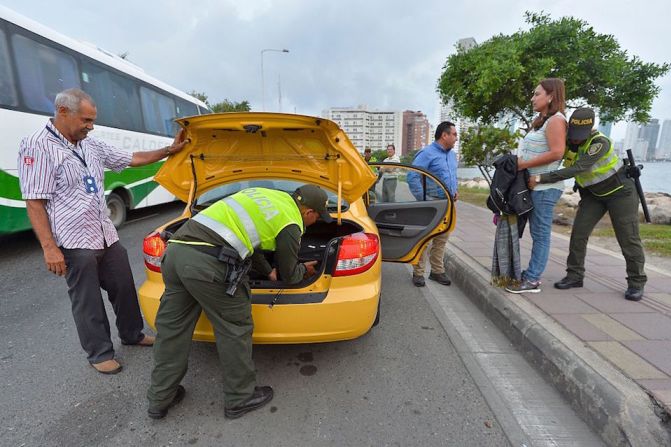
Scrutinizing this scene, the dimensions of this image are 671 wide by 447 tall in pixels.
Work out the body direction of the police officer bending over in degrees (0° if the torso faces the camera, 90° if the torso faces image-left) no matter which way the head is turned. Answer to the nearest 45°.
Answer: approximately 225°

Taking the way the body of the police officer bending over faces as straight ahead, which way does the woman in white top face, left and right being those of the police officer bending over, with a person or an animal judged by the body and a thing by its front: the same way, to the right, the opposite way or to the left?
to the left

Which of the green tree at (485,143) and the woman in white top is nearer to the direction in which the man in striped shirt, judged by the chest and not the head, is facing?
the woman in white top

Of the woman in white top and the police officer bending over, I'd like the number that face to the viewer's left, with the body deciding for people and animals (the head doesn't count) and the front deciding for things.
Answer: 1

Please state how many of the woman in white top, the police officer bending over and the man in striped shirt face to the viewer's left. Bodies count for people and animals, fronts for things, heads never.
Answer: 1

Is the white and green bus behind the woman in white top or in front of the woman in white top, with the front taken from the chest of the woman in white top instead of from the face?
in front

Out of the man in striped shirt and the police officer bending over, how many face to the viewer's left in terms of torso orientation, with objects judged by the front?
0

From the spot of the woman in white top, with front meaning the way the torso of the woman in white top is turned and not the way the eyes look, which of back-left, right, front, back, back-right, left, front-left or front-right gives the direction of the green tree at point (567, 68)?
right

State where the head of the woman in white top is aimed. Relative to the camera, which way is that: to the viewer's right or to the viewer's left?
to the viewer's left

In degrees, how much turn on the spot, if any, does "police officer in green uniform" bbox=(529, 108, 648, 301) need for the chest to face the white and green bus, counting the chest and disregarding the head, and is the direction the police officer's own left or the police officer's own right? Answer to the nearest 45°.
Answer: approximately 45° to the police officer's own right

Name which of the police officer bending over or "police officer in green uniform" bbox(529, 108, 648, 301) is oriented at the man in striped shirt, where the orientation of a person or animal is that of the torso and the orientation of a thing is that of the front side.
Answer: the police officer in green uniform

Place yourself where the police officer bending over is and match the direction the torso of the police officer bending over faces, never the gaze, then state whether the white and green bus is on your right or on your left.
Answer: on your left

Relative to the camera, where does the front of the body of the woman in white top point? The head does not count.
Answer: to the viewer's left

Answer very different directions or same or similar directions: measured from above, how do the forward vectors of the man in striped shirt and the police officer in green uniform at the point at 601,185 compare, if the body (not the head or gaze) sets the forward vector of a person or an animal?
very different directions

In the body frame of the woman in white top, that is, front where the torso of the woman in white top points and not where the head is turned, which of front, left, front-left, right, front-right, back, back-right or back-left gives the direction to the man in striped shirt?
front-left
